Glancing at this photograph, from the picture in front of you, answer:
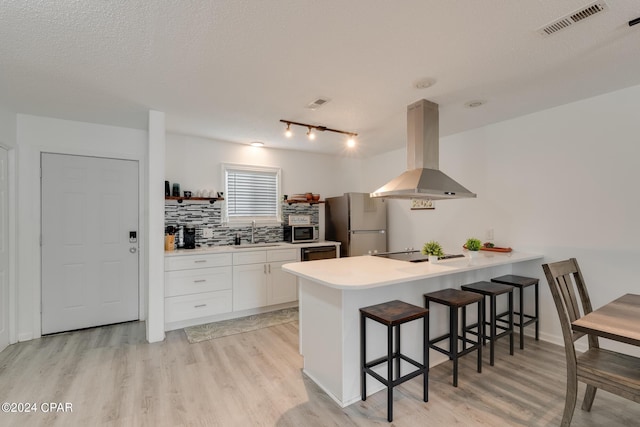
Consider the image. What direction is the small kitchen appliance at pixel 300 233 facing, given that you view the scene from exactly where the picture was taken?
facing the viewer and to the right of the viewer

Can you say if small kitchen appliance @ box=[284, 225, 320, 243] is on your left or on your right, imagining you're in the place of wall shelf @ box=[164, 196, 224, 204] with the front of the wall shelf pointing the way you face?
on your left

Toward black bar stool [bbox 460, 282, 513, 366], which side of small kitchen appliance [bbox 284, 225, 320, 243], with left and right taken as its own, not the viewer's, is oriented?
front

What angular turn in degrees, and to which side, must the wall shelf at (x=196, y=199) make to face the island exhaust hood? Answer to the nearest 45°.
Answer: approximately 45° to its left

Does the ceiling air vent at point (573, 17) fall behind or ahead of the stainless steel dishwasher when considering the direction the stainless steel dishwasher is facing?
ahead

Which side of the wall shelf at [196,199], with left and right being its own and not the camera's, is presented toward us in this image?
front

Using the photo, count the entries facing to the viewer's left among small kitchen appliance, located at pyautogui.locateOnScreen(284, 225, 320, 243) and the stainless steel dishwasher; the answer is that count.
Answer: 0

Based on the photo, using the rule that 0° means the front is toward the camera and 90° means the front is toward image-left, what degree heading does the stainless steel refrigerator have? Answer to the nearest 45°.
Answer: approximately 315°

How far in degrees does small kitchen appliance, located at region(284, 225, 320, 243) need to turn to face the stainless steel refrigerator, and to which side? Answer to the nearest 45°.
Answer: approximately 45° to its left

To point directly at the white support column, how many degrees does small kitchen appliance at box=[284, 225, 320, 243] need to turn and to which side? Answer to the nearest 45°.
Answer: approximately 90° to its right

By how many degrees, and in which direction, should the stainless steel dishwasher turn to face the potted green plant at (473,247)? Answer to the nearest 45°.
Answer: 0° — it already faces it

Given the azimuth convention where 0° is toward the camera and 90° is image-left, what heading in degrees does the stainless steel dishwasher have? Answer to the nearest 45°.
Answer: approximately 315°

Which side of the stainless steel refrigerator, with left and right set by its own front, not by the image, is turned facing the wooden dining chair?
front

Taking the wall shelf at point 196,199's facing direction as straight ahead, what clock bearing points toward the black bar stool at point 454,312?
The black bar stool is roughly at 11 o'clock from the wall shelf.
